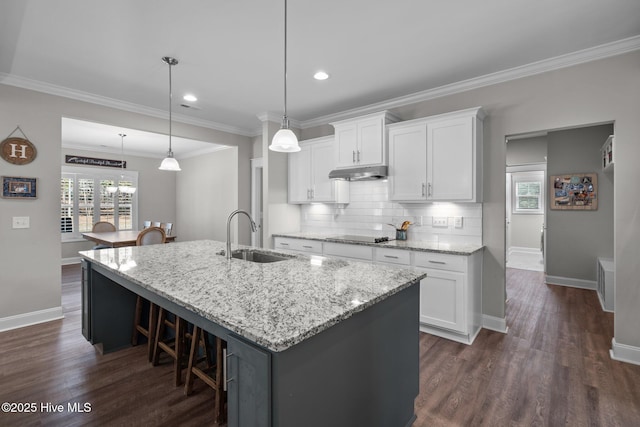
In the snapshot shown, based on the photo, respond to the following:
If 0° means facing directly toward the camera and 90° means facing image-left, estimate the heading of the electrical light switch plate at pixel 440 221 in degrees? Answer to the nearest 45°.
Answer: approximately 0°

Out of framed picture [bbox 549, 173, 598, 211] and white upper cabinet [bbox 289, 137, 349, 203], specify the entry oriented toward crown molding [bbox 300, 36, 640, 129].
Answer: the framed picture

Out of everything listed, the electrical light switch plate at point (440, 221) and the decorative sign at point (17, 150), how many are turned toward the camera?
2

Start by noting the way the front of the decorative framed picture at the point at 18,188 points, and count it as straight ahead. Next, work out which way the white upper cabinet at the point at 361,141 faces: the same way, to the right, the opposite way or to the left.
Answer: to the right

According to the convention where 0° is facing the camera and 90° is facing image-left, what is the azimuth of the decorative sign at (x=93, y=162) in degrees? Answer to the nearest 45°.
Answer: approximately 0°

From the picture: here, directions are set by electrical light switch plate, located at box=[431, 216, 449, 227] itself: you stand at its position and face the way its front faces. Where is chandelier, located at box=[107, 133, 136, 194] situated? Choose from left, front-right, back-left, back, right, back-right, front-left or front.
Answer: right

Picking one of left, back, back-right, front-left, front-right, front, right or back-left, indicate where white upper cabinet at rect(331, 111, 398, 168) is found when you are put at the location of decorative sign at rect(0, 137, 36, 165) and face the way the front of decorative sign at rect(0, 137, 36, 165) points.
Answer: front-left

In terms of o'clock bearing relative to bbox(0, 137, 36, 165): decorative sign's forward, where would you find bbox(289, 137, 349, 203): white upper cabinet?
The white upper cabinet is roughly at 10 o'clock from the decorative sign.

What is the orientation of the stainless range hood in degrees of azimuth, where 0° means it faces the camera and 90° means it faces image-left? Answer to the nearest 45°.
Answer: approximately 45°

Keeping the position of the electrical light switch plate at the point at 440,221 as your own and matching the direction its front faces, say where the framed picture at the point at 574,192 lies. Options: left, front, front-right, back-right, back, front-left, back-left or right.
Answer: back-left
